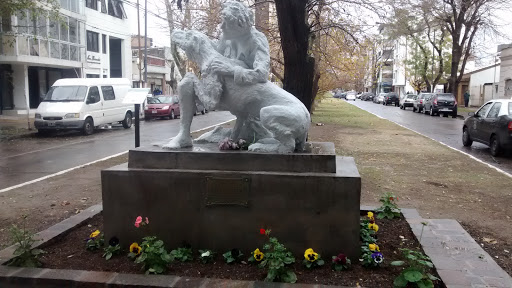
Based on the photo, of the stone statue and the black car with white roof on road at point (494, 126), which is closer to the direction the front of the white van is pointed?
the stone statue

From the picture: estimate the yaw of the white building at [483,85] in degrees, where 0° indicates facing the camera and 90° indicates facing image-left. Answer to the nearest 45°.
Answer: approximately 45°

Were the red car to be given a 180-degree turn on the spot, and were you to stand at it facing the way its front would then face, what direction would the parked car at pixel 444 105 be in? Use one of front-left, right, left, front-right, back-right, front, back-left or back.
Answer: front-right

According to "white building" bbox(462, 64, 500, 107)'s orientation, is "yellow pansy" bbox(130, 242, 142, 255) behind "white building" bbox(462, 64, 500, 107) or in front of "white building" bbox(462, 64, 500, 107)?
in front

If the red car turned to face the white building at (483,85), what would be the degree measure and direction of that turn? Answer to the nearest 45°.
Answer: approximately 135° to its left

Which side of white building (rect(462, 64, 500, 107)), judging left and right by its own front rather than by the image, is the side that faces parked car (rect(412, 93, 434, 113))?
front

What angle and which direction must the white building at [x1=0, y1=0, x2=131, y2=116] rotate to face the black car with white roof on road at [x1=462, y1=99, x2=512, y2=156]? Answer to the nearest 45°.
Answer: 0° — it already faces it

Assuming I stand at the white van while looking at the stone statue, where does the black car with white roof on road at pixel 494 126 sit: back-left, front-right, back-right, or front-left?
front-left

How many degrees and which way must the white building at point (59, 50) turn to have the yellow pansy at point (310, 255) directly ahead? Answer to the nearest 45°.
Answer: approximately 45° to its right

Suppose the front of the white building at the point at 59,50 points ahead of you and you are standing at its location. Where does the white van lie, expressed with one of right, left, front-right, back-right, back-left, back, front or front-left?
front-right

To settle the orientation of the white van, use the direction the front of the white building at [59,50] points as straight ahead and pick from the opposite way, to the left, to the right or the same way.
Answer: to the right

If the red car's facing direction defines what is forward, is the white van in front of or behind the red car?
in front
